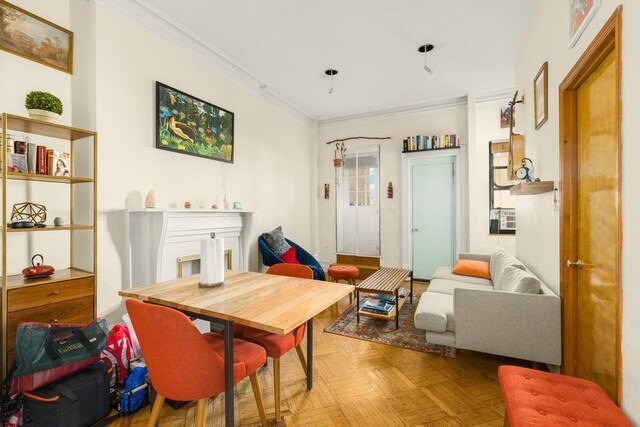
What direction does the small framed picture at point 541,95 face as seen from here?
to the viewer's left

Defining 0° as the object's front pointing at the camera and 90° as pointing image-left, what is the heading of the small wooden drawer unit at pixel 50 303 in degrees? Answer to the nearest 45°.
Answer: approximately 315°

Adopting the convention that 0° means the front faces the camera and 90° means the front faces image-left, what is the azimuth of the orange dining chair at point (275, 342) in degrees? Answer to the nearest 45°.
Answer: approximately 45°

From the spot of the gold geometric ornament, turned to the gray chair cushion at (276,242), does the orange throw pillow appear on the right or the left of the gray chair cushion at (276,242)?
right

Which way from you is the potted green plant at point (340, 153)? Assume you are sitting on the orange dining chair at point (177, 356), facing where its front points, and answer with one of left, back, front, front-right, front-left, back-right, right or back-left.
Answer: front

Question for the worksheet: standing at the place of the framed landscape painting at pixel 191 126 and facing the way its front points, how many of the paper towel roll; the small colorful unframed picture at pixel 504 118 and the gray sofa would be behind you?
0

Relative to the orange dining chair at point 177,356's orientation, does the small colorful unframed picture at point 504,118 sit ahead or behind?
ahead

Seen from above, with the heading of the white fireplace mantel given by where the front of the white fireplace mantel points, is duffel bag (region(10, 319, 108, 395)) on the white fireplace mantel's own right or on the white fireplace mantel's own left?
on the white fireplace mantel's own right

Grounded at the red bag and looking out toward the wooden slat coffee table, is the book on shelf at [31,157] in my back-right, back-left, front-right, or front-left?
back-left

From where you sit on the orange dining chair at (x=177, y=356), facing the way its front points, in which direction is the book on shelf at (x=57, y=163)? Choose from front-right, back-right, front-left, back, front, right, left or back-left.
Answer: left

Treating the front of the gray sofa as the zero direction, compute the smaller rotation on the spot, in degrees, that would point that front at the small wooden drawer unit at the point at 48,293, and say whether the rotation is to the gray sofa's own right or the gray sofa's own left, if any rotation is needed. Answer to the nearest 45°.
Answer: approximately 45° to the gray sofa's own left

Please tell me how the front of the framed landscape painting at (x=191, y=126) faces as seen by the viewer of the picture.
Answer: facing the viewer and to the right of the viewer

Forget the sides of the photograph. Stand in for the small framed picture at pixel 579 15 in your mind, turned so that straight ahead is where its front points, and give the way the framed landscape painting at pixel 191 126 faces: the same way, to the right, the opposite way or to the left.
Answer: the opposite way

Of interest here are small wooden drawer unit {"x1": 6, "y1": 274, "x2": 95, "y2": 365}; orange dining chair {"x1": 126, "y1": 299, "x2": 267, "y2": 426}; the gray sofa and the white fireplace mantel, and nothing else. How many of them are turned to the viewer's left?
1

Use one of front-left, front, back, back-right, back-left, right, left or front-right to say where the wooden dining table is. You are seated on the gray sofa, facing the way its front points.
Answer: front-left

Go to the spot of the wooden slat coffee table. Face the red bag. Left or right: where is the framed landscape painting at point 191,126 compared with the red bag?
right

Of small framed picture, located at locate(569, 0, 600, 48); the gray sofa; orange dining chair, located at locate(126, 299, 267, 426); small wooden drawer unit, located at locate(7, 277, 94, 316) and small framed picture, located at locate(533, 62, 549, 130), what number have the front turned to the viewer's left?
3
